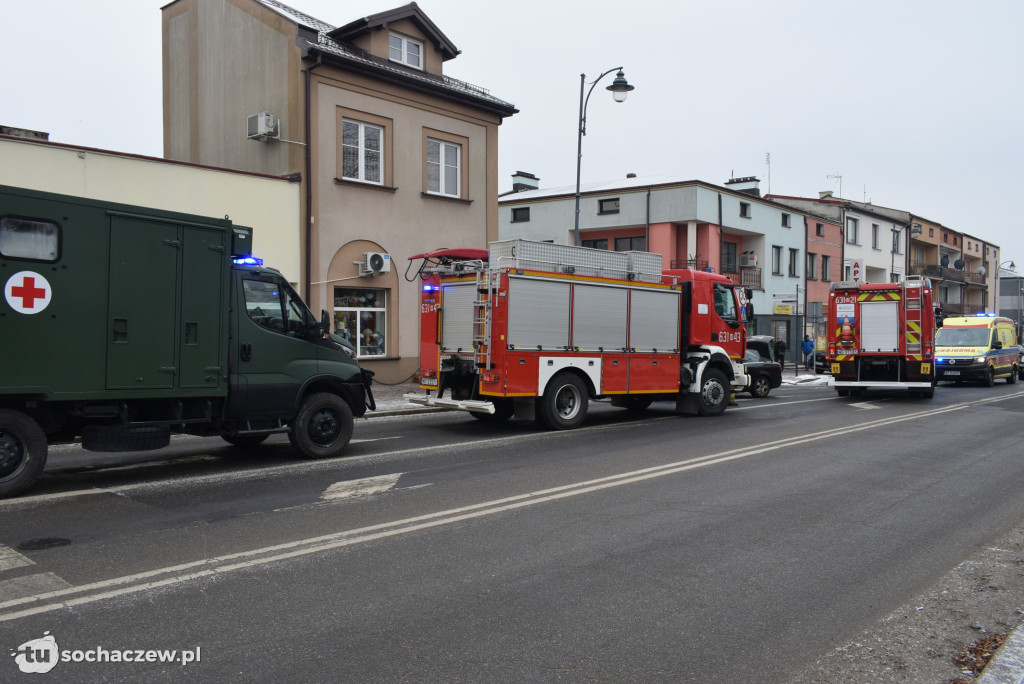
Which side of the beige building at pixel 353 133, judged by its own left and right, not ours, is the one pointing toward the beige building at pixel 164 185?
right

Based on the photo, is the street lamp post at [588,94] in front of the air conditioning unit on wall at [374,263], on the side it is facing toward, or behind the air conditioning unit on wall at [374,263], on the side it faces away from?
in front

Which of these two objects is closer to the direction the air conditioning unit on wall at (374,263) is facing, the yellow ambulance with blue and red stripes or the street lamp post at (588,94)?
the street lamp post

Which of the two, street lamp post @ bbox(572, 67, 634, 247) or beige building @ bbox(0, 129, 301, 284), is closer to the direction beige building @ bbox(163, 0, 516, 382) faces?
the street lamp post

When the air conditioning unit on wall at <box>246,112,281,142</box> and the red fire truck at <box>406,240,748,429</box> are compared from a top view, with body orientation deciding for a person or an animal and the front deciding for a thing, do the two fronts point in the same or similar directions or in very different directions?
very different directions

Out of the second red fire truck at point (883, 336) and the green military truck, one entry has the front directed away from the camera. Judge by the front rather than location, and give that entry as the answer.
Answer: the second red fire truck

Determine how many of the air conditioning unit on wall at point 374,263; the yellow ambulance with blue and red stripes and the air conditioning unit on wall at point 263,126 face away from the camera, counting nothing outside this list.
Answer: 0

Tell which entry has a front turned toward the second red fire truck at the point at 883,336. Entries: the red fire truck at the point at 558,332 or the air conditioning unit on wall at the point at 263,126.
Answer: the red fire truck

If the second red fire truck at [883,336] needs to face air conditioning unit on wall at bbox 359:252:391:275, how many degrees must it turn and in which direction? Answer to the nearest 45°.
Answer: approximately 135° to its left

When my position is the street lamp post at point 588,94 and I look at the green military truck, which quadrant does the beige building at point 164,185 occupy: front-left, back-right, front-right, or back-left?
front-right

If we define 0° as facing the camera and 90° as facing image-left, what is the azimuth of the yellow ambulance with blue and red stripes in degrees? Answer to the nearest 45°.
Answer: approximately 45°

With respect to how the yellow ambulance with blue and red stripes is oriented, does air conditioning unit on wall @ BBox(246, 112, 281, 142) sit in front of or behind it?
in front

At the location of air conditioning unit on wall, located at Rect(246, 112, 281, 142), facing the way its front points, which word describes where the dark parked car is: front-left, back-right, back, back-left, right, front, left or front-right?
back-left

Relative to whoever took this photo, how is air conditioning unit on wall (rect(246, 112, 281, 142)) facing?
facing the viewer and to the left of the viewer

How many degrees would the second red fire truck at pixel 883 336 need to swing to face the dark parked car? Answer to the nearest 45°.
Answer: approximately 90° to its left

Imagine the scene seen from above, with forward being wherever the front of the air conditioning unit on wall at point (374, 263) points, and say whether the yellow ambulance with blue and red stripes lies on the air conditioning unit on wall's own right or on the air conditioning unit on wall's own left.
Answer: on the air conditioning unit on wall's own left

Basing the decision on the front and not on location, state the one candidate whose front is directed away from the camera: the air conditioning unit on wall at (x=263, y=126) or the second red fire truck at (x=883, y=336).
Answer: the second red fire truck

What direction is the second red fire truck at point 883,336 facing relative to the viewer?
away from the camera

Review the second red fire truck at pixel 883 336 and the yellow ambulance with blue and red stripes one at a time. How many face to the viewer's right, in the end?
0

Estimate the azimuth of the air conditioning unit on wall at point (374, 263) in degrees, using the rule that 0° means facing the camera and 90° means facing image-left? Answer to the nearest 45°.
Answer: approximately 315°
